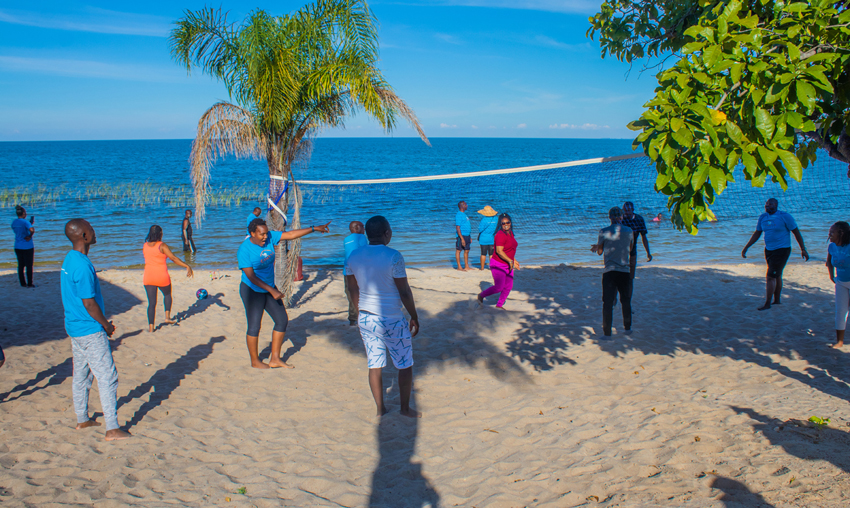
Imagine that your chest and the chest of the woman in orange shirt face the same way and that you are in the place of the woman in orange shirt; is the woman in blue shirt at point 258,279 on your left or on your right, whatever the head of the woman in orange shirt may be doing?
on your right

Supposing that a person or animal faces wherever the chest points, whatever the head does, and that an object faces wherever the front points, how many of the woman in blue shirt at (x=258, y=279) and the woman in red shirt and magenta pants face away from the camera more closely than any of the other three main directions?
0

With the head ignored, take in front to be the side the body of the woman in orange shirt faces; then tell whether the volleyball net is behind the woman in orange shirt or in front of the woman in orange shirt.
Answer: in front

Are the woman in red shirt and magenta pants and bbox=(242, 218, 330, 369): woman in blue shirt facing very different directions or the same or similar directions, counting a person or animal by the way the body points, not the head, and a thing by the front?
same or similar directions

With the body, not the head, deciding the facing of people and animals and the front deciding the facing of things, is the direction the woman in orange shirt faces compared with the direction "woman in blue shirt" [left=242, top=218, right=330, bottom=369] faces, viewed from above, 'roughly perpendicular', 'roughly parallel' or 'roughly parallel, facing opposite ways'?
roughly perpendicular

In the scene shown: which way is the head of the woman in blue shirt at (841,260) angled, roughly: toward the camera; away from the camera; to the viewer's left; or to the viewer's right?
to the viewer's left

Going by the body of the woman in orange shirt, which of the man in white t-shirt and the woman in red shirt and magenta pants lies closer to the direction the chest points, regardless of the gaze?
the woman in red shirt and magenta pants

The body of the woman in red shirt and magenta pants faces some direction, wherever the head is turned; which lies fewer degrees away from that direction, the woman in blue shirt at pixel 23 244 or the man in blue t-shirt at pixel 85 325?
the man in blue t-shirt

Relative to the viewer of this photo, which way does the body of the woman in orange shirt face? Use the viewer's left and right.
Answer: facing away from the viewer and to the right of the viewer
